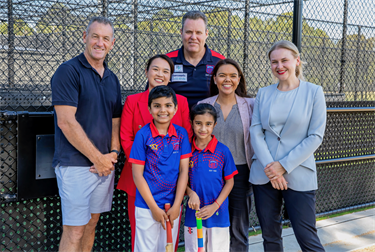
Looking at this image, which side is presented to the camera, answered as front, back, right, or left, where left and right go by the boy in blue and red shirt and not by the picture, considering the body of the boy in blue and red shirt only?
front

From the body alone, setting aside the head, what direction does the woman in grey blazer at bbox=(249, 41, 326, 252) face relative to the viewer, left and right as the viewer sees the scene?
facing the viewer and to the left of the viewer

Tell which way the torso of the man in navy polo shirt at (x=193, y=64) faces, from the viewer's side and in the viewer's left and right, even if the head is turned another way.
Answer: facing the viewer

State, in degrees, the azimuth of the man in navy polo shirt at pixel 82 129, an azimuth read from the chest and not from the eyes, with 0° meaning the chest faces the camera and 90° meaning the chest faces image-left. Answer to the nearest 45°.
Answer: approximately 315°

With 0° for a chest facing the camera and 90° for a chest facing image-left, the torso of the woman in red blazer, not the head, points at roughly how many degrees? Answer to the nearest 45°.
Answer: approximately 0°

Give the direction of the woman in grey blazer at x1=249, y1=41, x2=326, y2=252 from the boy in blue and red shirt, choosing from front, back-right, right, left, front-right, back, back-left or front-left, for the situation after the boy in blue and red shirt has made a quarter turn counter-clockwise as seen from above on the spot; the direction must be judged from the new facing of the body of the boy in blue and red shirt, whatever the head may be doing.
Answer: front

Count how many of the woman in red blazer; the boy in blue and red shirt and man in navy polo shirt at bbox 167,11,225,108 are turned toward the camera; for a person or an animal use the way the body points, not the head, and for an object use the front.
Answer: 3

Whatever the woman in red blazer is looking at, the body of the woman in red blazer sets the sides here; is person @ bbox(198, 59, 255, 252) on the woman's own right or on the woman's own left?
on the woman's own left

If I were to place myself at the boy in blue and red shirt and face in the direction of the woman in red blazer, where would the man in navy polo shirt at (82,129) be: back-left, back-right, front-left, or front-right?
front-left

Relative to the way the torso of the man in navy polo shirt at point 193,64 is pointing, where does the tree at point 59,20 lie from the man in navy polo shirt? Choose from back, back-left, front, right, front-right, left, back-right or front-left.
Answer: back-right
